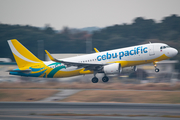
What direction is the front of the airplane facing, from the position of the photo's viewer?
facing to the right of the viewer
